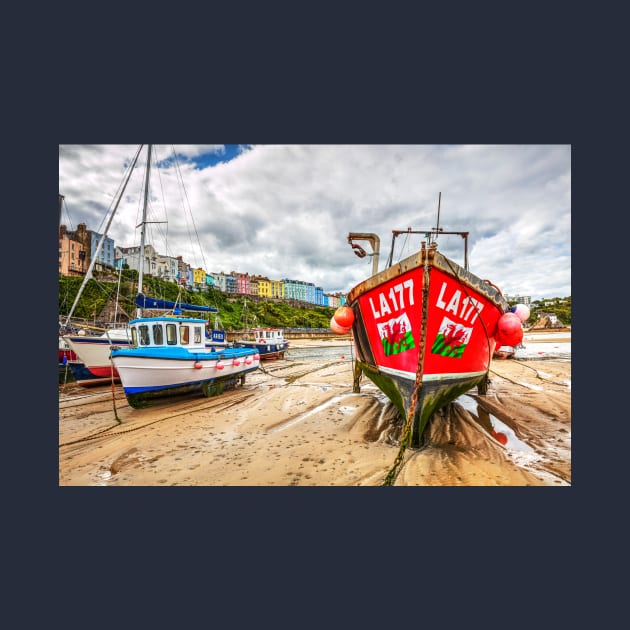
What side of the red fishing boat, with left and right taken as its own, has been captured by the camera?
front

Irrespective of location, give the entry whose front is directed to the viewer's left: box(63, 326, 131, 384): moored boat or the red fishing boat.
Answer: the moored boat

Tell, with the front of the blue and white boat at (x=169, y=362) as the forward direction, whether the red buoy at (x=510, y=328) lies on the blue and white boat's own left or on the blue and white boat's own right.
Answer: on the blue and white boat's own left

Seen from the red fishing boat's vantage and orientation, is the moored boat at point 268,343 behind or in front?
behind

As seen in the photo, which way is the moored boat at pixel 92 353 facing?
to the viewer's left

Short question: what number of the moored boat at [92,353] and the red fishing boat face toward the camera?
1
